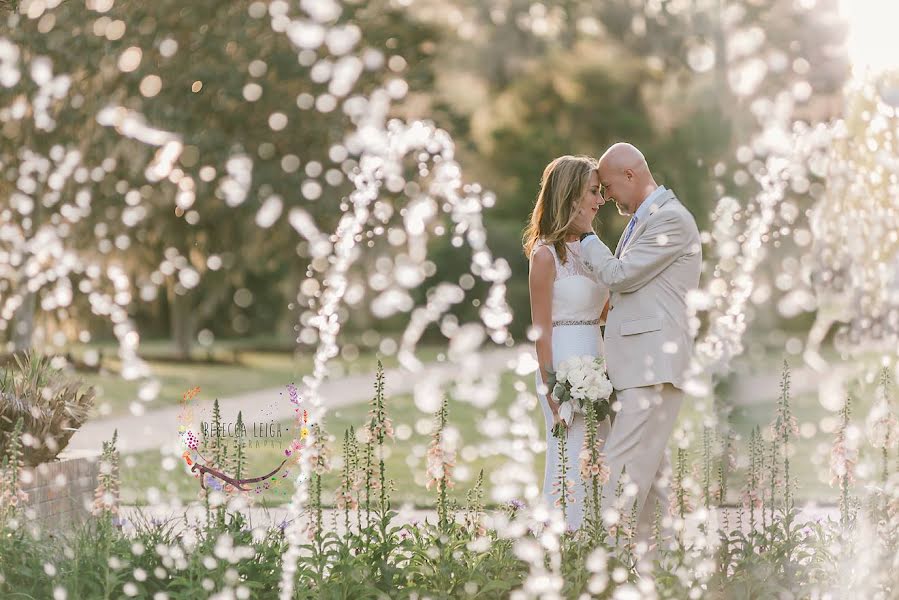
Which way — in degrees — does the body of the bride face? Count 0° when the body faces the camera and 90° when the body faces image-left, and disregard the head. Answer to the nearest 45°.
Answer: approximately 315°

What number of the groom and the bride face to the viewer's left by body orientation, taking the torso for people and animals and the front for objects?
1

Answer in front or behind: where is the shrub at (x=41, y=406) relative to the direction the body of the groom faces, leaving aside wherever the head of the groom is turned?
in front

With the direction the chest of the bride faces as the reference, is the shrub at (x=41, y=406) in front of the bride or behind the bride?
behind

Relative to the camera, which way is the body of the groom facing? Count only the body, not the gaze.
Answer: to the viewer's left

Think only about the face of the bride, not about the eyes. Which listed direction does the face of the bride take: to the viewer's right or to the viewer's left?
to the viewer's right
